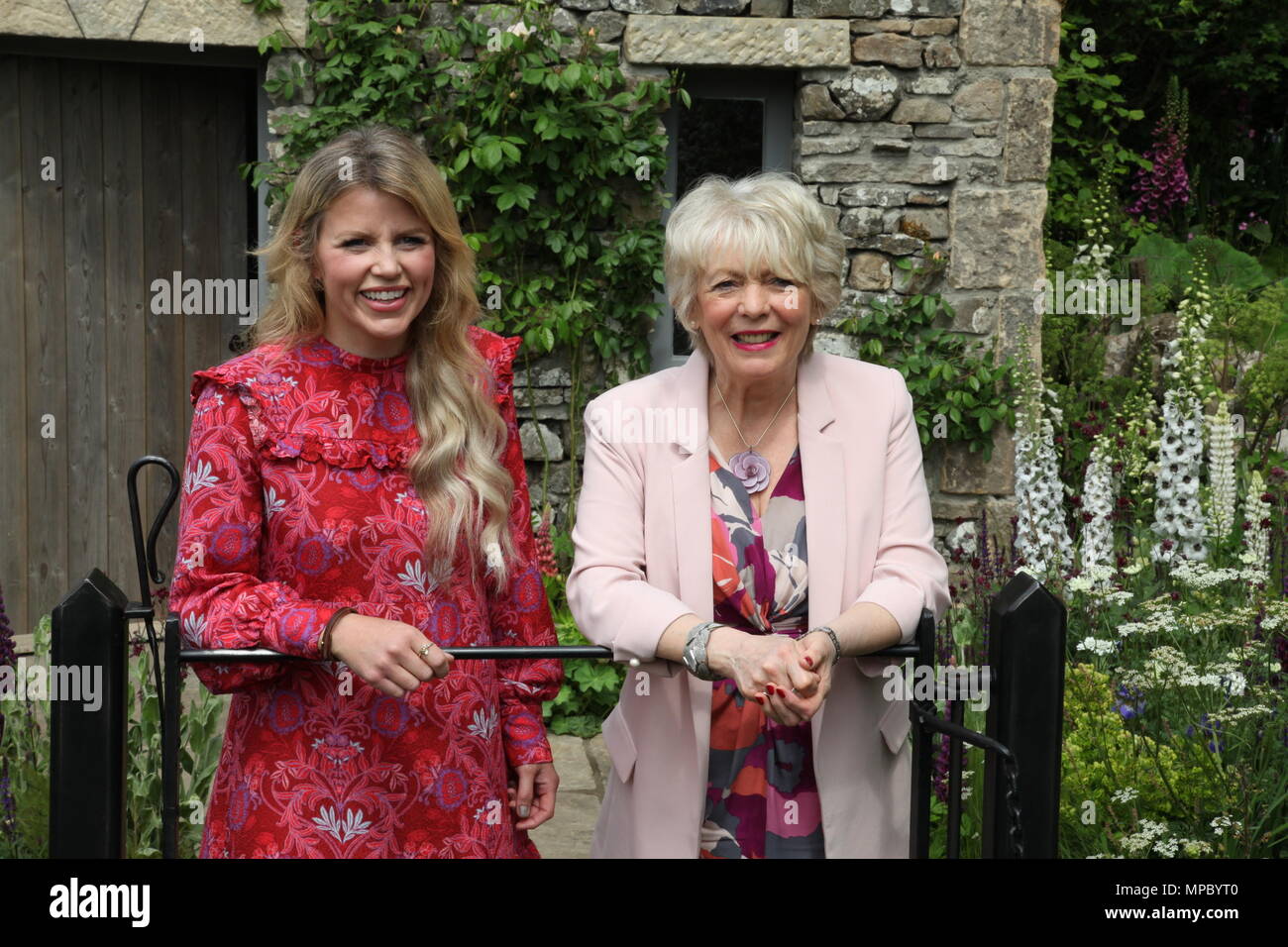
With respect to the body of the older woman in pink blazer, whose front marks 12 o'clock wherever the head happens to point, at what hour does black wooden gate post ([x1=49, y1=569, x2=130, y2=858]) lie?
The black wooden gate post is roughly at 2 o'clock from the older woman in pink blazer.

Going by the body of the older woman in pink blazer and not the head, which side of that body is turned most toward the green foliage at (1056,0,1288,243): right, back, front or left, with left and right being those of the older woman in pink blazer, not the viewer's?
back

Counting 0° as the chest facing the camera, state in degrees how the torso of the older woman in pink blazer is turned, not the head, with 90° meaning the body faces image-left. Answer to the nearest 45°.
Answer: approximately 0°

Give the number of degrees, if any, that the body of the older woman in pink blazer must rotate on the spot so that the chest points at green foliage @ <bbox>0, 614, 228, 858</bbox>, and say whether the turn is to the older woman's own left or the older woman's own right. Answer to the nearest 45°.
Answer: approximately 135° to the older woman's own right

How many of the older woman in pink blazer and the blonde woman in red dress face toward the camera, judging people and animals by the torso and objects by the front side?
2
